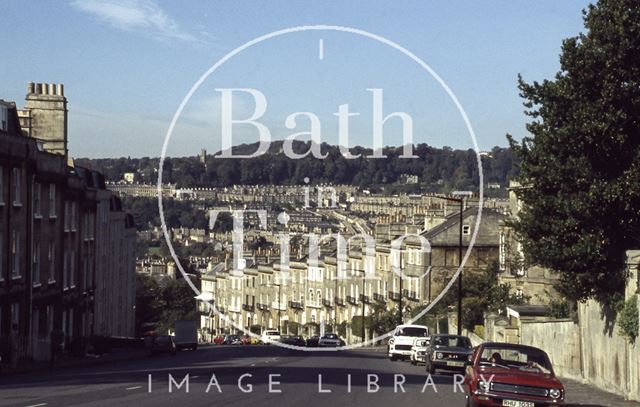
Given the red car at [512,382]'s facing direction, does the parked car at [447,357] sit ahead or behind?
behind

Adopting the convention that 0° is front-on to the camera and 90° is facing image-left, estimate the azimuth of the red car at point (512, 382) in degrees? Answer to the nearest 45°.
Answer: approximately 0°

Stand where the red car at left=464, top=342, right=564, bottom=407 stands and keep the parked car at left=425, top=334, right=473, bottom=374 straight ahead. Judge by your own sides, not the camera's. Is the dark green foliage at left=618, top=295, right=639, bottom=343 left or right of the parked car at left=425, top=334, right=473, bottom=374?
right
